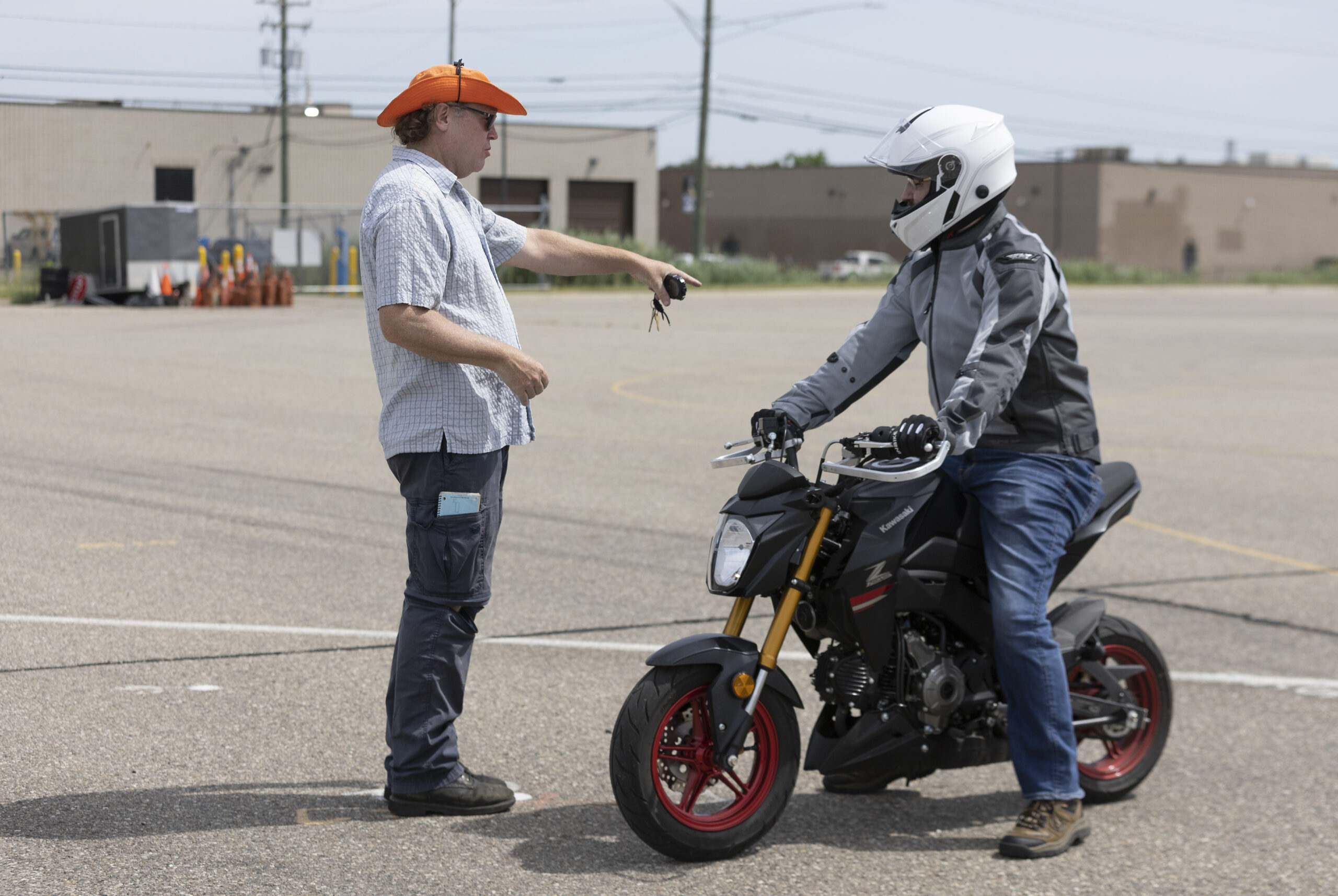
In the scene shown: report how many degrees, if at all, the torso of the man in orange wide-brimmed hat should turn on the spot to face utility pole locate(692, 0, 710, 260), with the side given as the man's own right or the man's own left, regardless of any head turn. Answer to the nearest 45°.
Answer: approximately 90° to the man's own left

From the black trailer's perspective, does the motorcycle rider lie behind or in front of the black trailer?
in front

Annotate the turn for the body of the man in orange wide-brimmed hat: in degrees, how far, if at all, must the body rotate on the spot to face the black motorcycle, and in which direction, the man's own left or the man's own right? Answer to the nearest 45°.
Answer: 0° — they already face it

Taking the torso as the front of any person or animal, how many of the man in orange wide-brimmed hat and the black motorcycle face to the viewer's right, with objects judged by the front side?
1

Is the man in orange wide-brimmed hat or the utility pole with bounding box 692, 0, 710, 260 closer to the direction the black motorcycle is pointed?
the man in orange wide-brimmed hat

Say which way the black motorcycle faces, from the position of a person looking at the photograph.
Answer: facing the viewer and to the left of the viewer

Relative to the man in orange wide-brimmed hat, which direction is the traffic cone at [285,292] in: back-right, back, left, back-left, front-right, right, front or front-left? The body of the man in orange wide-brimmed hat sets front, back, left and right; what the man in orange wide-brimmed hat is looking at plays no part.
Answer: left

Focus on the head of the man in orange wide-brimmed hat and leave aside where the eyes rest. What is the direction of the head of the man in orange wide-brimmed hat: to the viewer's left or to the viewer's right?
to the viewer's right

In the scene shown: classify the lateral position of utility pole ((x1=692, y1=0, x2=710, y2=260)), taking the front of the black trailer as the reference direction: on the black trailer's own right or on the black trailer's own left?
on the black trailer's own left

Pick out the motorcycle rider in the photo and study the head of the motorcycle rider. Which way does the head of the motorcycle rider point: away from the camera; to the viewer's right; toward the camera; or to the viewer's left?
to the viewer's left

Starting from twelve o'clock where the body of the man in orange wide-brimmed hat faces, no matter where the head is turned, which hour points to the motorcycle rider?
The motorcycle rider is roughly at 12 o'clock from the man in orange wide-brimmed hat.

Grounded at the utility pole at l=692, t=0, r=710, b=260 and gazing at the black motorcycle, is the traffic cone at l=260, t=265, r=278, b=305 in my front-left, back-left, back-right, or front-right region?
front-right

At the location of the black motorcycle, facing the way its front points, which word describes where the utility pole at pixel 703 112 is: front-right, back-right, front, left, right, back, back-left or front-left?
back-right

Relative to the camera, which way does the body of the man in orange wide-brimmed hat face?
to the viewer's right
